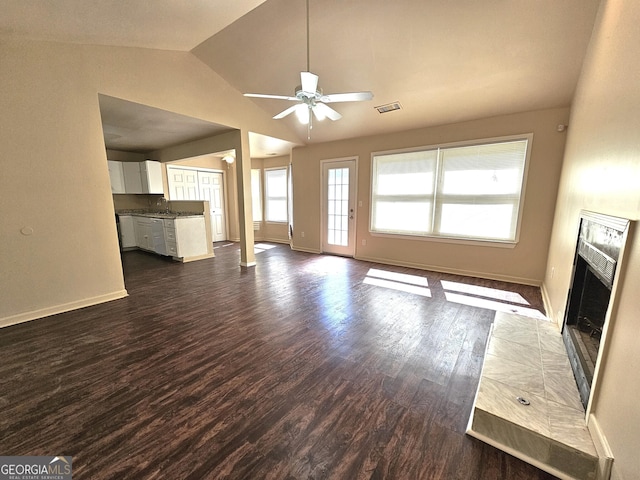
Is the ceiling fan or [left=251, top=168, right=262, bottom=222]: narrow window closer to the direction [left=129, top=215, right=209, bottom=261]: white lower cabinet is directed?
the ceiling fan

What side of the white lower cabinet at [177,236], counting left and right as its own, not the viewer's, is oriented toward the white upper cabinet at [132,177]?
right

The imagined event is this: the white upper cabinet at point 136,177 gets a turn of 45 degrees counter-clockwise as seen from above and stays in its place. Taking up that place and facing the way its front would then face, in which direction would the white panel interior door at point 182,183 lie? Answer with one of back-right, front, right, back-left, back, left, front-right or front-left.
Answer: left

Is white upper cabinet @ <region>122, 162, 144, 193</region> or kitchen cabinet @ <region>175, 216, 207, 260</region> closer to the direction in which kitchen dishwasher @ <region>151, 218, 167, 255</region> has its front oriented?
the kitchen cabinet

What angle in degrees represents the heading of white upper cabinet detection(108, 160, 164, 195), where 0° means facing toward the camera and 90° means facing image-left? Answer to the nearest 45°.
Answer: approximately 45°
